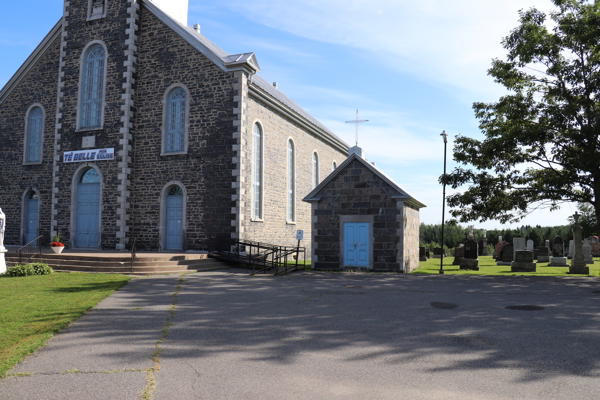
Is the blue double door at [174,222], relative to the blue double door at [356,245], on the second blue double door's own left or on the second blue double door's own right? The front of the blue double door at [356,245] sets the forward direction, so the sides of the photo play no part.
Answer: on the second blue double door's own right

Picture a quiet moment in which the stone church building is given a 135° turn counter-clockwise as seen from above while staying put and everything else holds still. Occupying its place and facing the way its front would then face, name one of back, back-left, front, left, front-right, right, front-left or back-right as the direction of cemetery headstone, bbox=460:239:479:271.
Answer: front

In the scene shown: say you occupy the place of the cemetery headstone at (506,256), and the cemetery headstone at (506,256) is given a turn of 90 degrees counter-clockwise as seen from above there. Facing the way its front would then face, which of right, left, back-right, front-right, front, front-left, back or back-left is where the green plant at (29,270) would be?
back-right

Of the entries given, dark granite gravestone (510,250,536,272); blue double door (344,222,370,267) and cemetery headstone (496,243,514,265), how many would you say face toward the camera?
3

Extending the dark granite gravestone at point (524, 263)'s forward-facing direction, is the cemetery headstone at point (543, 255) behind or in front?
behind

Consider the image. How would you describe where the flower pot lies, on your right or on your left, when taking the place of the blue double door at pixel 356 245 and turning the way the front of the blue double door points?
on your right

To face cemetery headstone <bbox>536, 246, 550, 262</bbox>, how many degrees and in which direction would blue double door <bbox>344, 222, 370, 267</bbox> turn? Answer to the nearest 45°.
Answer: approximately 135° to its left

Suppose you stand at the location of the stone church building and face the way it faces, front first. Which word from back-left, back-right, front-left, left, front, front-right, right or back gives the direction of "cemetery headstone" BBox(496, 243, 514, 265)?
back-left

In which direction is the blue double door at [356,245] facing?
toward the camera

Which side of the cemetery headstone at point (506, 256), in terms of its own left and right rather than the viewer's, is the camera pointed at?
front
